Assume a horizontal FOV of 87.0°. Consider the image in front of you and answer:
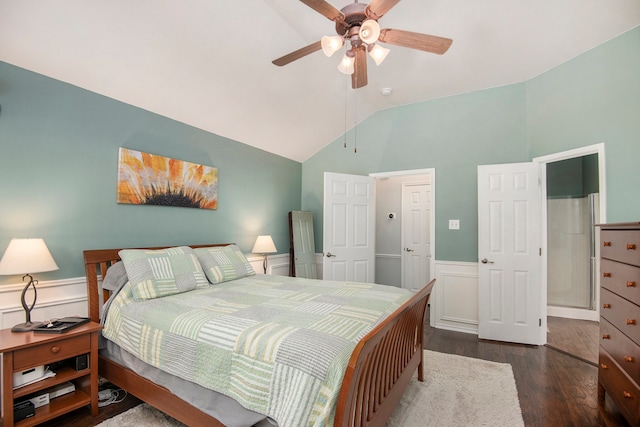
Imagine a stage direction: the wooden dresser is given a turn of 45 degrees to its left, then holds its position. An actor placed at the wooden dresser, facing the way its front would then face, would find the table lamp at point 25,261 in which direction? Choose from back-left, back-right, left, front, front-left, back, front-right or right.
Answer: front

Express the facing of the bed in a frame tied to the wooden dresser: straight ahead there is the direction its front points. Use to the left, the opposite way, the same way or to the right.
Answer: the opposite way

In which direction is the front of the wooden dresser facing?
to the viewer's left

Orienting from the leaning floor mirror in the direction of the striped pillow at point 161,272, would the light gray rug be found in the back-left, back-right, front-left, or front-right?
front-left

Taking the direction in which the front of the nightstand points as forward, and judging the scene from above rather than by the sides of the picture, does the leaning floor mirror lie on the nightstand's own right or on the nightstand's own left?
on the nightstand's own left

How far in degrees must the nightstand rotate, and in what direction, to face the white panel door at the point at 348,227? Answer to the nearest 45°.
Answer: approximately 45° to its left

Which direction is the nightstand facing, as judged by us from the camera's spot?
facing the viewer and to the right of the viewer

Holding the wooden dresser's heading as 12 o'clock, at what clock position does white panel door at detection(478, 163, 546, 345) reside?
The white panel door is roughly at 2 o'clock from the wooden dresser.

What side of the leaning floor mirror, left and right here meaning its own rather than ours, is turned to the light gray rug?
front

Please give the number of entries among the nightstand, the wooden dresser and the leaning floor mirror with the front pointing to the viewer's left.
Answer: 1

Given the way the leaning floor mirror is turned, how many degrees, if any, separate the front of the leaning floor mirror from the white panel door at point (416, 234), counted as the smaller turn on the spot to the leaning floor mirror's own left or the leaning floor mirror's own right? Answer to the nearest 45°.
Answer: approximately 45° to the leaning floor mirror's own left
